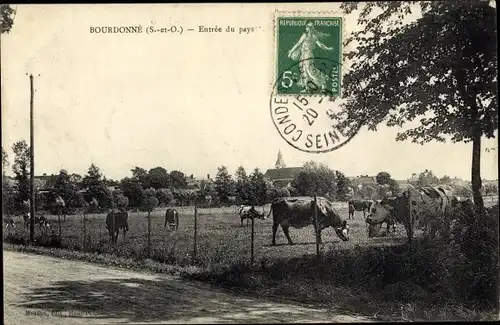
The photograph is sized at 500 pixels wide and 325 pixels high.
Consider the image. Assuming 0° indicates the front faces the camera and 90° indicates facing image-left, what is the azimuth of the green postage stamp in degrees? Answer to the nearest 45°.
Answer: approximately 0°
